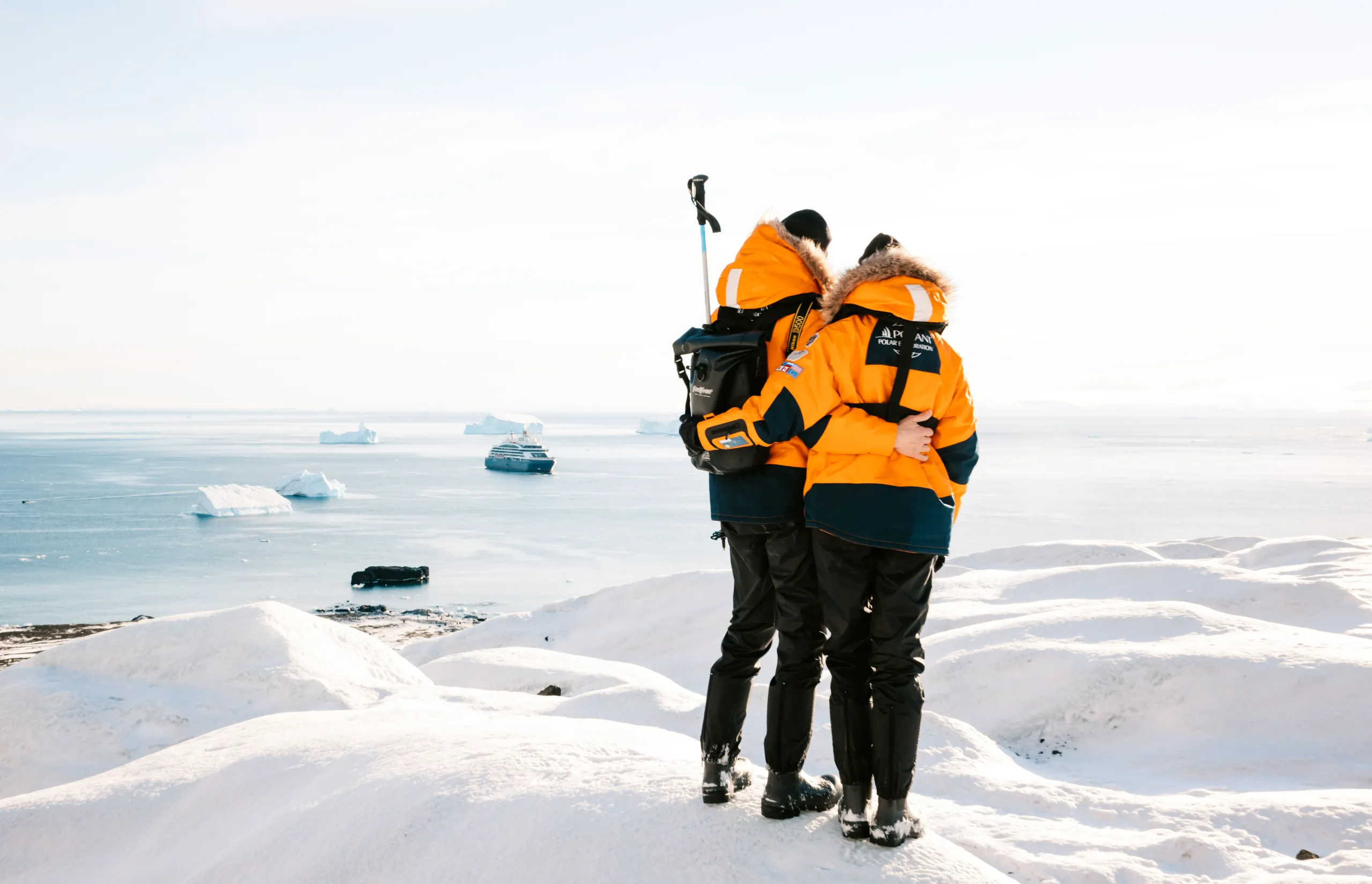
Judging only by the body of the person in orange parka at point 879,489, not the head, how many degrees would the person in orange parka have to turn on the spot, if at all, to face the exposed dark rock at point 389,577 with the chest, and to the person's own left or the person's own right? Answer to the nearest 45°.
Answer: approximately 45° to the person's own left

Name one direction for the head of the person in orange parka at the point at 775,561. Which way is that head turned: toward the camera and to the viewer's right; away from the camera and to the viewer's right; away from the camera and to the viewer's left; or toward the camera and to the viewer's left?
away from the camera and to the viewer's right

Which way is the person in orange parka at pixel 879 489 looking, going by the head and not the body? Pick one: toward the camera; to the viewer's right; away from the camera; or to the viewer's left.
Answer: away from the camera

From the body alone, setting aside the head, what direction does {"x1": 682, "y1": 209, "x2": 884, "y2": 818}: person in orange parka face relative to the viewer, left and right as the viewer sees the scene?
facing away from the viewer and to the right of the viewer

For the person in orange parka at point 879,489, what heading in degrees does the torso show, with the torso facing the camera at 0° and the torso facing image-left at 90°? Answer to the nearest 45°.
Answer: approximately 180°

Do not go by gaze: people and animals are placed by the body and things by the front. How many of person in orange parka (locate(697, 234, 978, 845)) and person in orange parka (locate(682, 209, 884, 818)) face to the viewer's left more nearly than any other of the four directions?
0
